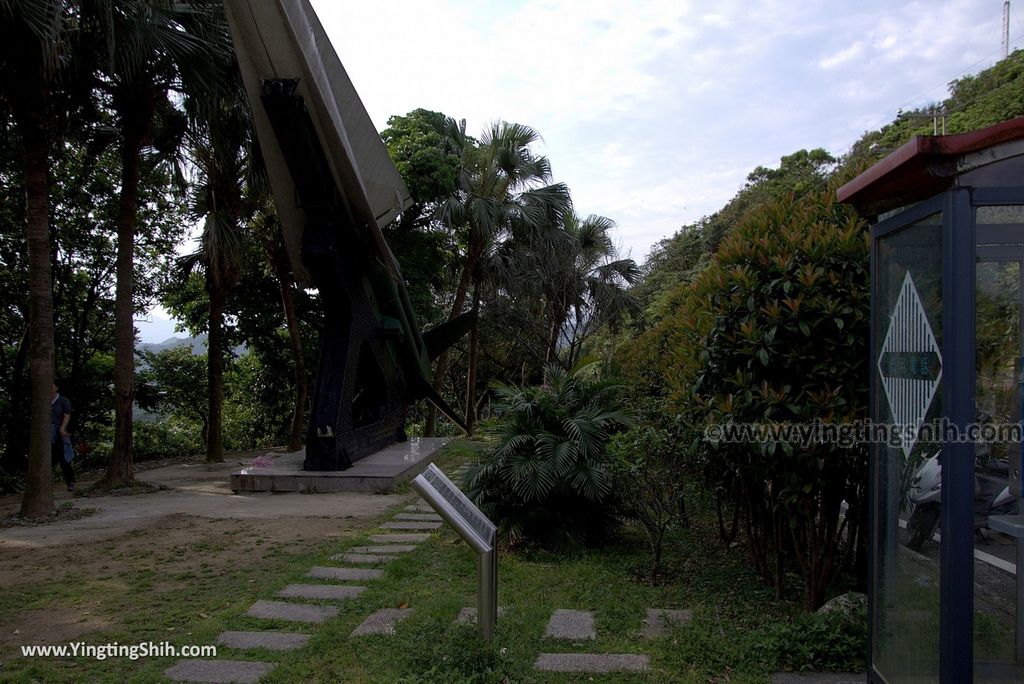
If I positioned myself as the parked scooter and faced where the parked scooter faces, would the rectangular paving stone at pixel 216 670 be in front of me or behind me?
in front

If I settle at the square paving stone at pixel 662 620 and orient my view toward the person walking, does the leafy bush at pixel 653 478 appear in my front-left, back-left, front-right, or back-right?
front-right

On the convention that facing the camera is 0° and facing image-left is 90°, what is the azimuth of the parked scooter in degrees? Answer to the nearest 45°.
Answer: approximately 45°

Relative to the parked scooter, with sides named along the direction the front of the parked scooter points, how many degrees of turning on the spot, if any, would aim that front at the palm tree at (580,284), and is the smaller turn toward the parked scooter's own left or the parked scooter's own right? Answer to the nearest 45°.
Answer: approximately 90° to the parked scooter's own right

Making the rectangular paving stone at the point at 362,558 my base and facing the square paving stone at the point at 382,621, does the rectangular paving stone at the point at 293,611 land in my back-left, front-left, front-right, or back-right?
front-right
